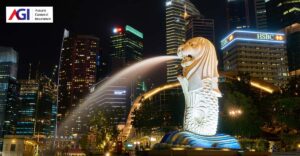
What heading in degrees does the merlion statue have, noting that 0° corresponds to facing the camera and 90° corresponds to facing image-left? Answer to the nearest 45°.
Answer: approximately 90°
